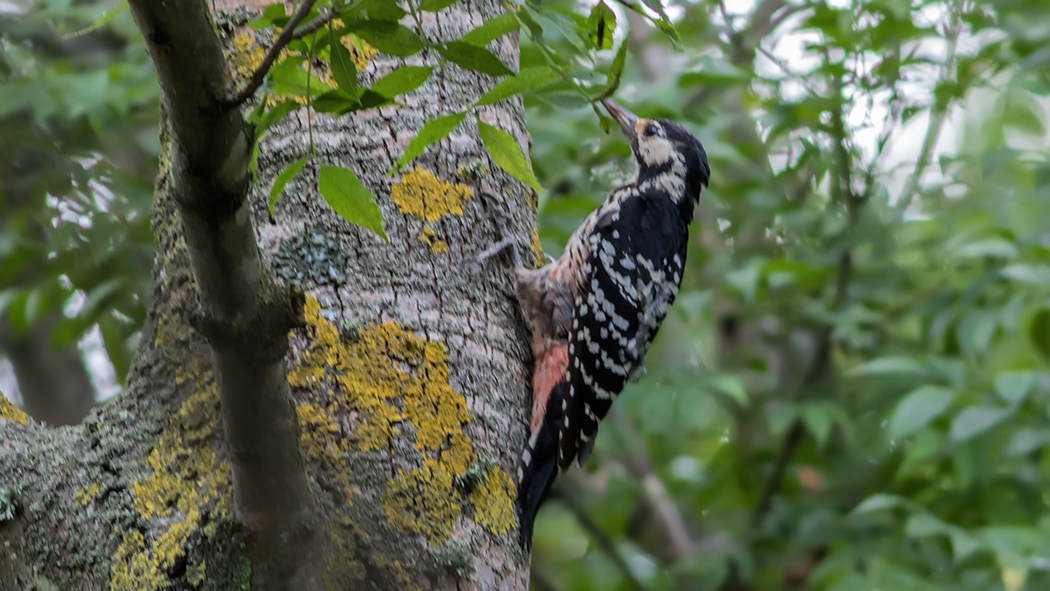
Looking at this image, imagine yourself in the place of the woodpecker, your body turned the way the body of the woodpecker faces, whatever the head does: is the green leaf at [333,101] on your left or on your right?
on your left

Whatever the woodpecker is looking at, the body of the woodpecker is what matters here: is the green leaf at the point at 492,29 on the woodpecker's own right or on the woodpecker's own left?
on the woodpecker's own left

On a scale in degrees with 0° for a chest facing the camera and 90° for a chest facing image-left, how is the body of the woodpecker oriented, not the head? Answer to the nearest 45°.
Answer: approximately 90°

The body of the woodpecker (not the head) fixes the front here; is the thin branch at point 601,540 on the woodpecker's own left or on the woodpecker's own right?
on the woodpecker's own right

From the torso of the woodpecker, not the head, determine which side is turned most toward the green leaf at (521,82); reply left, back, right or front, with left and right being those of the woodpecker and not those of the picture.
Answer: front
